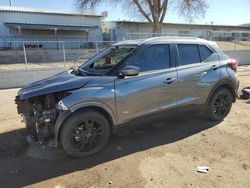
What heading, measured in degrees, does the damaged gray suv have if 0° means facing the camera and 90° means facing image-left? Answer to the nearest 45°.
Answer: approximately 45°

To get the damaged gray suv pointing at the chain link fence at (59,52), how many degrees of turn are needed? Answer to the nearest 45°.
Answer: approximately 135° to its right

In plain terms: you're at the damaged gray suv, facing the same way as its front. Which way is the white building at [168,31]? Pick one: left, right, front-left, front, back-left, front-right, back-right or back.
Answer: back-right

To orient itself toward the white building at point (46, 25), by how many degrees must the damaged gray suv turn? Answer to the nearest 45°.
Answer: approximately 135° to its right
